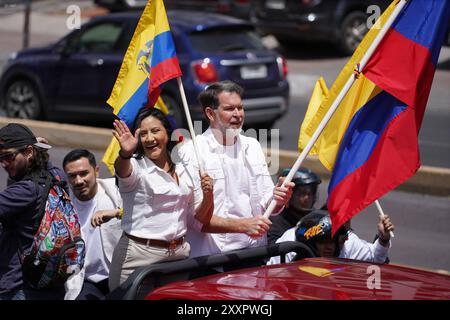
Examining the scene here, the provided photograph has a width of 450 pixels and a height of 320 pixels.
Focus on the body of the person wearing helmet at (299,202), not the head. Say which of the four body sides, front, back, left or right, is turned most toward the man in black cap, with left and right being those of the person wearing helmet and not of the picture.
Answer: right

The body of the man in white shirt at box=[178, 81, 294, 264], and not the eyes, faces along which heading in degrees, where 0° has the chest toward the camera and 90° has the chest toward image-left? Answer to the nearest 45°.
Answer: approximately 315°

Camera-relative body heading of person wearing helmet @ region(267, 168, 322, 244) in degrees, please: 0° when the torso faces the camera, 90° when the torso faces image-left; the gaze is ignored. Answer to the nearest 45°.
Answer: approximately 315°

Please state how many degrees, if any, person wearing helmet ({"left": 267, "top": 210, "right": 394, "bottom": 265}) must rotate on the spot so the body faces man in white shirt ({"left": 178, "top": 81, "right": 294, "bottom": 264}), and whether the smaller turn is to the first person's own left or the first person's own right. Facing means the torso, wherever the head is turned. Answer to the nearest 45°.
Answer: approximately 90° to the first person's own right

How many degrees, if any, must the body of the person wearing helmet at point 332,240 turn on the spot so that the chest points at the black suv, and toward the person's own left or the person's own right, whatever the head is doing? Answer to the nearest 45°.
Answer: approximately 135° to the person's own left

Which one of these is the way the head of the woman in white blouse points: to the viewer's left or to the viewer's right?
to the viewer's left

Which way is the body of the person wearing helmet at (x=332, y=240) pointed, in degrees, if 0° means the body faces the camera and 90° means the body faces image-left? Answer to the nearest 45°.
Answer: approximately 315°
